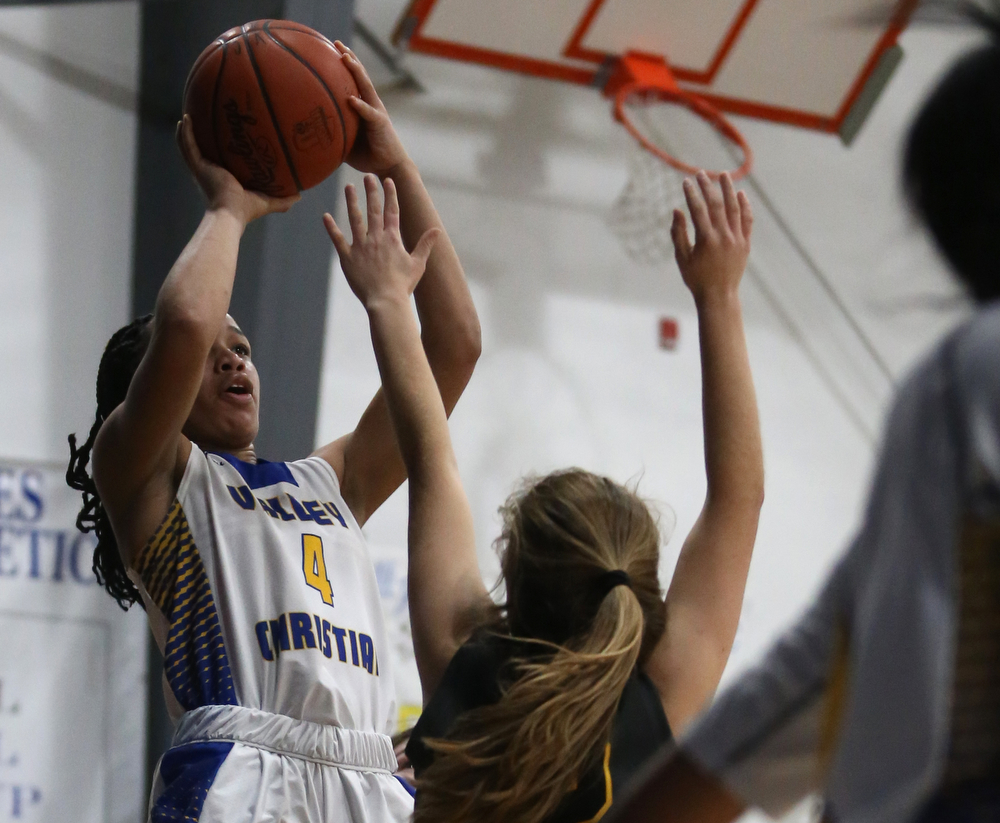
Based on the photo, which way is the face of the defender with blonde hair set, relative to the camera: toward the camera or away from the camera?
away from the camera

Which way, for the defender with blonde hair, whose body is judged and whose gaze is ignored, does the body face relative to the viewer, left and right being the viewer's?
facing away from the viewer and to the left of the viewer

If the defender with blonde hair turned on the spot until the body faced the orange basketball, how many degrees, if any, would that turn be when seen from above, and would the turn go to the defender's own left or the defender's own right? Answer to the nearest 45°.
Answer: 0° — they already face it

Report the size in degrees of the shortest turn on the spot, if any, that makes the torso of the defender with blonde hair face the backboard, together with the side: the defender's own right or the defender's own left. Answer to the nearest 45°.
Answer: approximately 45° to the defender's own right

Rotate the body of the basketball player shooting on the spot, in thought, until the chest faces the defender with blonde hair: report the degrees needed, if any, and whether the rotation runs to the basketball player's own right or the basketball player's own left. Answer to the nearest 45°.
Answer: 0° — they already face them

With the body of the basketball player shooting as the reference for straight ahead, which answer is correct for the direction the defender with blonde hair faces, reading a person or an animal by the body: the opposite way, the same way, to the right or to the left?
the opposite way

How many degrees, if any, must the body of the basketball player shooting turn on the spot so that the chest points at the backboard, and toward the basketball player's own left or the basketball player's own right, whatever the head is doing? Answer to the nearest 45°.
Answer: approximately 135° to the basketball player's own left

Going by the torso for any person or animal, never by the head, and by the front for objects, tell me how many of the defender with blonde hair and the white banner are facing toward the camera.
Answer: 1

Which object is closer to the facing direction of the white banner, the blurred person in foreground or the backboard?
the blurred person in foreground
